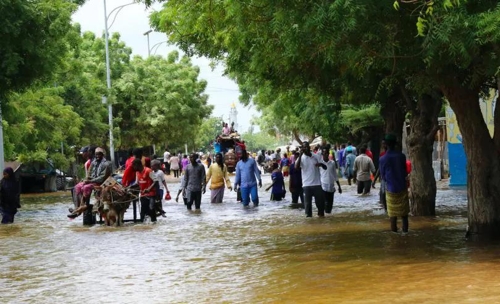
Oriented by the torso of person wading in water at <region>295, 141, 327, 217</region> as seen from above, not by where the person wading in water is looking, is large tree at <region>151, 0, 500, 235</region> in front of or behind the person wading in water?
in front

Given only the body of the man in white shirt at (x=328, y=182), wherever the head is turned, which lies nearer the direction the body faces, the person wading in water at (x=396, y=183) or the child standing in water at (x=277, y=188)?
the person wading in water

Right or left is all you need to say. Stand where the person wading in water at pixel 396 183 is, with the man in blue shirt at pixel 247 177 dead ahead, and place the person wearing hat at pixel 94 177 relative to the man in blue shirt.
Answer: left
